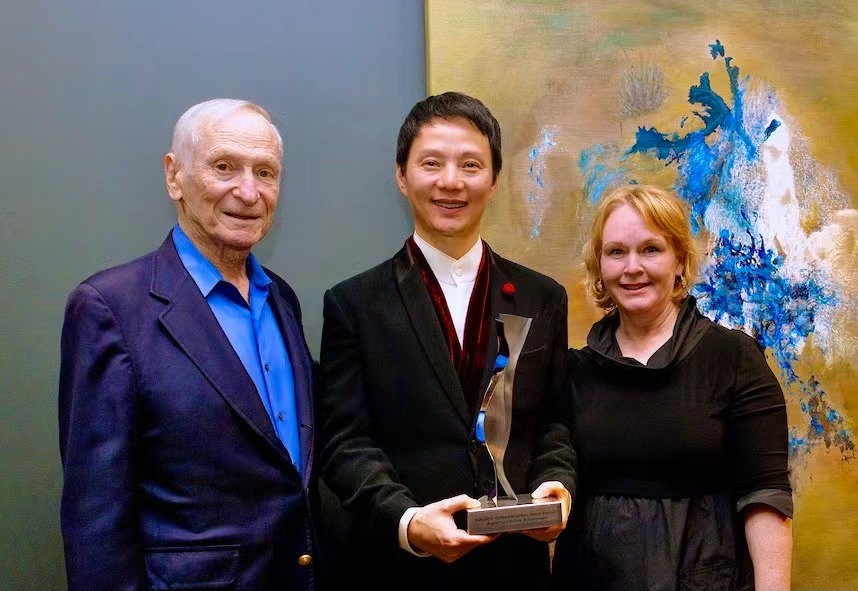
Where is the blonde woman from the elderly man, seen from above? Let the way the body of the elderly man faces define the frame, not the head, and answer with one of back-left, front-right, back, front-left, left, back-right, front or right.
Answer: front-left

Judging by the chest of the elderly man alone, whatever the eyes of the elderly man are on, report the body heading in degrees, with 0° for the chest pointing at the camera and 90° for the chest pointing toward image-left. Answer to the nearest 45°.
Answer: approximately 315°
